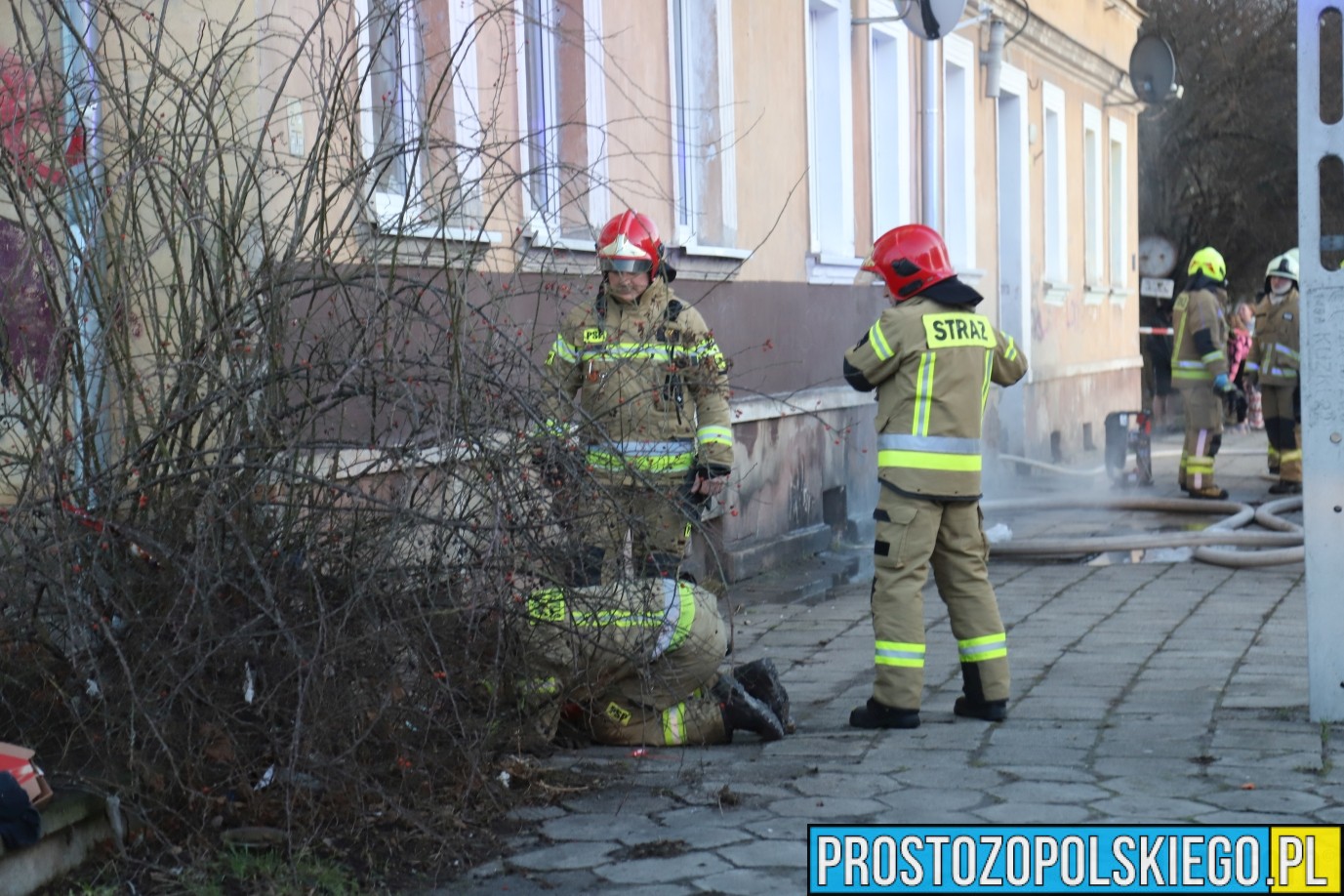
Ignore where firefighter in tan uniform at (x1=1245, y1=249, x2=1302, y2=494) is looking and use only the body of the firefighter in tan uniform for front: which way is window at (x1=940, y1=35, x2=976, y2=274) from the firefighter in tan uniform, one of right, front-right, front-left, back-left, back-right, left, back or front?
right

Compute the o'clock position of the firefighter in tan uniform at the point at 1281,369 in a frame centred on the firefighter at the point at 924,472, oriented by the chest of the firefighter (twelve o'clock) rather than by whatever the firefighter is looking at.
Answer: The firefighter in tan uniform is roughly at 2 o'clock from the firefighter.

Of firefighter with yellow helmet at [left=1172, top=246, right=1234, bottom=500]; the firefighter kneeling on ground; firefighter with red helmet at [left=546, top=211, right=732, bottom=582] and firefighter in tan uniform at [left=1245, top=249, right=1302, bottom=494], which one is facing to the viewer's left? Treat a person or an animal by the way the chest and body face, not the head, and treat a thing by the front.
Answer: the firefighter kneeling on ground

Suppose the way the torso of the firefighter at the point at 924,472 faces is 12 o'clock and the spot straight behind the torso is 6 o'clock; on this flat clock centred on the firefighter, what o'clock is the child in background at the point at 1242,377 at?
The child in background is roughly at 2 o'clock from the firefighter.

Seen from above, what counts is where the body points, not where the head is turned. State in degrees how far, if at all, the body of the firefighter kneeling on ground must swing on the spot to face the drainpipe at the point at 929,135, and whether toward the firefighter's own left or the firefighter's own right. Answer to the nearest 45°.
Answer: approximately 90° to the firefighter's own right

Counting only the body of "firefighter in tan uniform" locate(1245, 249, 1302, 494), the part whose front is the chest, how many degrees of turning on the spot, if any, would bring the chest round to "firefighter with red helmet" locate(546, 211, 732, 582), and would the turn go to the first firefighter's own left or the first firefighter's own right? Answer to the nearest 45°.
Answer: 0° — they already face them

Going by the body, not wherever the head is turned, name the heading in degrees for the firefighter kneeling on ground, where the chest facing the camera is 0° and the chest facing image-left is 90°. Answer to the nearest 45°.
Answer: approximately 90°

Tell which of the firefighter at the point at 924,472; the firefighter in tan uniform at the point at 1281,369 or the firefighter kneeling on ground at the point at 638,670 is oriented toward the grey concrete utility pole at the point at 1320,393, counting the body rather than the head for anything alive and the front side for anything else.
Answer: the firefighter in tan uniform

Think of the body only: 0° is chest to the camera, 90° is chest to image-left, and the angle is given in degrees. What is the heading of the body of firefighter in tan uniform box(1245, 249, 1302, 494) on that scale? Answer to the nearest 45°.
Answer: approximately 0°
